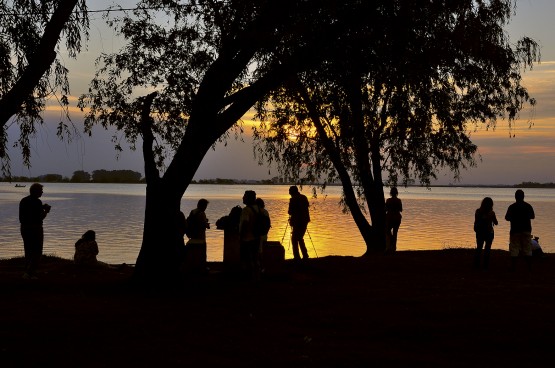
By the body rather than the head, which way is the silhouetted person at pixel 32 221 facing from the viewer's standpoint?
to the viewer's right

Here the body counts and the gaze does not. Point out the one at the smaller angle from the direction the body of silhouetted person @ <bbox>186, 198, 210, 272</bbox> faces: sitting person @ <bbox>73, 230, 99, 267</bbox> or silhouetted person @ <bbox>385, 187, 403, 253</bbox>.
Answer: the silhouetted person

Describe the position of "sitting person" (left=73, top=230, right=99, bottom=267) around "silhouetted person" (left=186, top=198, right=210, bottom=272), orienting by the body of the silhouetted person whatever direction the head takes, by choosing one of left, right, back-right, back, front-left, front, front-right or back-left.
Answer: back-left

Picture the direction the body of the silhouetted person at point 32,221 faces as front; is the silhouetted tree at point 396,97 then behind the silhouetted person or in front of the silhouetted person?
in front

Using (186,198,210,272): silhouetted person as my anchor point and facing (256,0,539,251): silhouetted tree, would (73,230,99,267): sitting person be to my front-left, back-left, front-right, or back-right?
back-left
